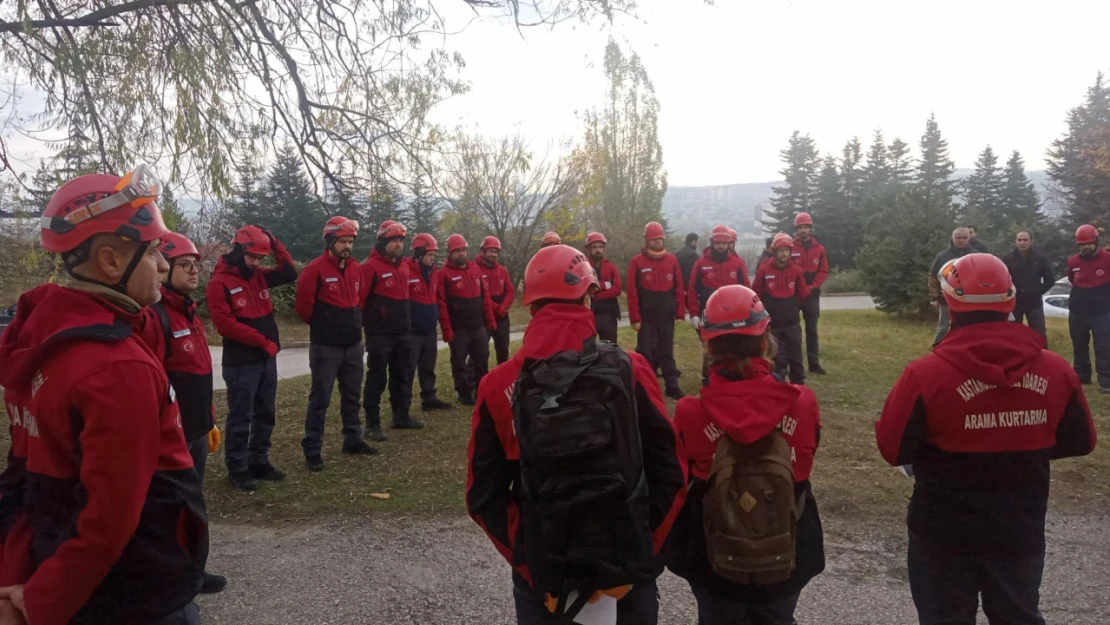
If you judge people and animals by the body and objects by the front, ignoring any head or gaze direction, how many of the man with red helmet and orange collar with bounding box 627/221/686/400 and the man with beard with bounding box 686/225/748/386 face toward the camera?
2

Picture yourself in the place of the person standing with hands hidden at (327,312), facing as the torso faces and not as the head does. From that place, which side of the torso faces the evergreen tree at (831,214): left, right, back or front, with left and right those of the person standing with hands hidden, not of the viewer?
left

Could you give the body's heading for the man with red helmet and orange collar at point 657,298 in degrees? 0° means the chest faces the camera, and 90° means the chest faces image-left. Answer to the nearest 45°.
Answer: approximately 0°

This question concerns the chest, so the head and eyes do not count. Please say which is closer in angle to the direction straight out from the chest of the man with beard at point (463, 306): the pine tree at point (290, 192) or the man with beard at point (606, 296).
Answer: the man with beard

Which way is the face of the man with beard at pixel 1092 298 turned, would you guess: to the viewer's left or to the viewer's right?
to the viewer's left

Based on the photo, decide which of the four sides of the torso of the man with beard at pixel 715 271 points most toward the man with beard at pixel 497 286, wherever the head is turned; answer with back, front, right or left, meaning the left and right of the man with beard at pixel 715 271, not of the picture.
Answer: right

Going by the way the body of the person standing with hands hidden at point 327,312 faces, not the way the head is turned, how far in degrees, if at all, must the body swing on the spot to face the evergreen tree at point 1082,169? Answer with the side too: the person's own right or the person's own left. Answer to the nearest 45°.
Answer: approximately 90° to the person's own left

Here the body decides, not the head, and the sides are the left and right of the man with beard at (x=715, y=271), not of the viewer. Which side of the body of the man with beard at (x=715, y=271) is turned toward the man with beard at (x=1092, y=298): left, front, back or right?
left
